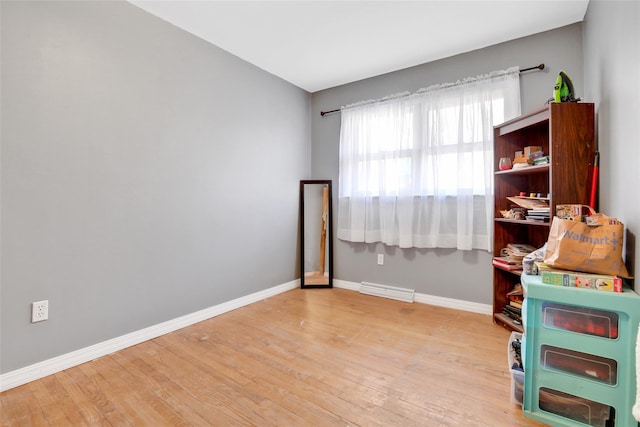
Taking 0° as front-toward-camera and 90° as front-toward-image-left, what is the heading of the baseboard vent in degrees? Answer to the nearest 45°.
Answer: approximately 45°

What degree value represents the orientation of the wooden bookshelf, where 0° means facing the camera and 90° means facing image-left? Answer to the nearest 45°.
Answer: approximately 45°

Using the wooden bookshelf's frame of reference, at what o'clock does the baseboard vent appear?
The baseboard vent is roughly at 2 o'clock from the wooden bookshelf.

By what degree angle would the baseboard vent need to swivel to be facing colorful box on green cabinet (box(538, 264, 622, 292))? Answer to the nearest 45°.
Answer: approximately 90° to its left

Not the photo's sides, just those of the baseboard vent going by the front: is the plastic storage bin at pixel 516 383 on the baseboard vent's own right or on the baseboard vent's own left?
on the baseboard vent's own left

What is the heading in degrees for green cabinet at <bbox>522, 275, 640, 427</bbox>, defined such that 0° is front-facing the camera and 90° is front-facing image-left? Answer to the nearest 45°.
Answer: approximately 45°

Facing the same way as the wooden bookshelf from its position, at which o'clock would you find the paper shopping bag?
The paper shopping bag is roughly at 10 o'clock from the wooden bookshelf.
